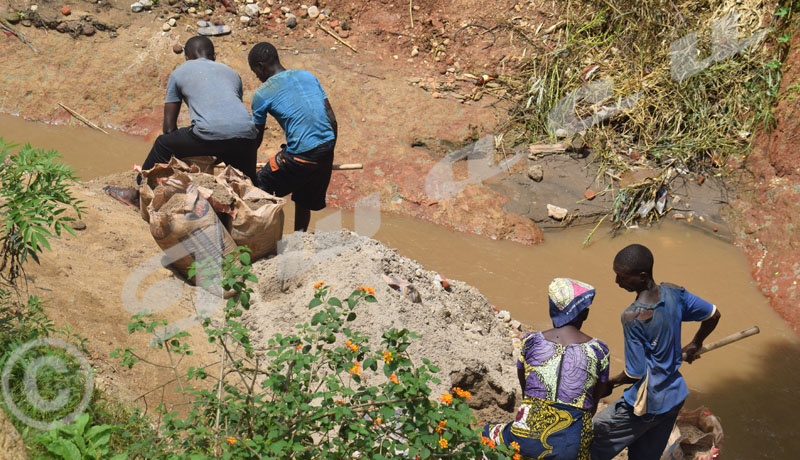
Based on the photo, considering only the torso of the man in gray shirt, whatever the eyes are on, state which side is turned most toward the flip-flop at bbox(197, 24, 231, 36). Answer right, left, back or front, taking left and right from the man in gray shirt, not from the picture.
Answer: front

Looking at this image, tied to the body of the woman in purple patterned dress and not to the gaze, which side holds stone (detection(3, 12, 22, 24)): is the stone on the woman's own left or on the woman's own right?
on the woman's own left

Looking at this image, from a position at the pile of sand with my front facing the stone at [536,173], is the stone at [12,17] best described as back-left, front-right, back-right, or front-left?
front-left

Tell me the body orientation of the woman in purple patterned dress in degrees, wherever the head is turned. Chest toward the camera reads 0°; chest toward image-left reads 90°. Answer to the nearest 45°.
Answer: approximately 180°

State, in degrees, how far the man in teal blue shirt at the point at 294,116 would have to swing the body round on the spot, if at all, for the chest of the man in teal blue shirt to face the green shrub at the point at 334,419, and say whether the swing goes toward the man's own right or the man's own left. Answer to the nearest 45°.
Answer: approximately 135° to the man's own left

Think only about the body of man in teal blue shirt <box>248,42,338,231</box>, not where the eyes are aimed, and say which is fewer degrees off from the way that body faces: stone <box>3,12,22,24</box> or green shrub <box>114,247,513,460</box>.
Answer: the stone

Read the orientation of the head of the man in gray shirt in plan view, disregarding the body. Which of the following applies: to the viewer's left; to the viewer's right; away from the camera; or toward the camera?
away from the camera

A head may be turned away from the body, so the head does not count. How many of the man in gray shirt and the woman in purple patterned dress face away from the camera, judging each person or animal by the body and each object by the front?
2

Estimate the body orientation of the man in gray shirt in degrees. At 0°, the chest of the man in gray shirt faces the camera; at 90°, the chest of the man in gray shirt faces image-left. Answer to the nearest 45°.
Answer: approximately 180°

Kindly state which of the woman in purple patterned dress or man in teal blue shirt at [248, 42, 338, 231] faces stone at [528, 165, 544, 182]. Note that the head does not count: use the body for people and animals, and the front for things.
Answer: the woman in purple patterned dress

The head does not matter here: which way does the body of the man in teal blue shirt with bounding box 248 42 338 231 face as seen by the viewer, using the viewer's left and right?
facing away from the viewer and to the left of the viewer

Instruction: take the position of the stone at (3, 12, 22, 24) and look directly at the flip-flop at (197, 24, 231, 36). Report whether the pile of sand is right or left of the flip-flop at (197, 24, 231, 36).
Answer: right

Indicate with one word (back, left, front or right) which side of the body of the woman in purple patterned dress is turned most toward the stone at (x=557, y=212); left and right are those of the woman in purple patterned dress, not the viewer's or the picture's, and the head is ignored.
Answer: front

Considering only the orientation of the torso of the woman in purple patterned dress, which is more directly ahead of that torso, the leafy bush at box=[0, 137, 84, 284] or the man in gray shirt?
the man in gray shirt
